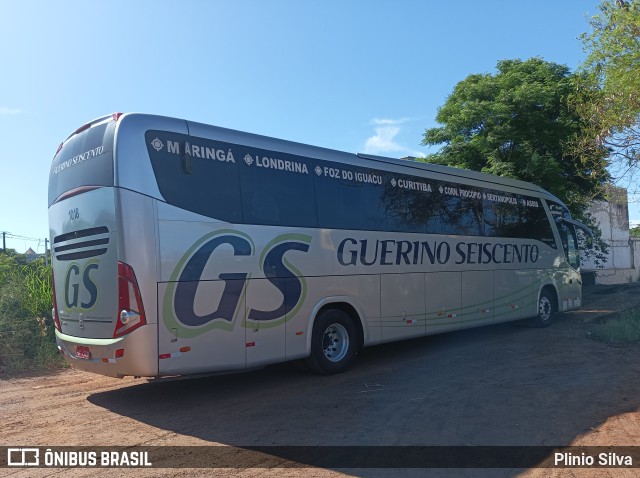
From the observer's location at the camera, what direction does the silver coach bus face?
facing away from the viewer and to the right of the viewer

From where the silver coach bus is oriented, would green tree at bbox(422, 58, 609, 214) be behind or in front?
in front

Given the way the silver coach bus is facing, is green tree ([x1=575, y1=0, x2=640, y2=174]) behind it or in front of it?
in front
